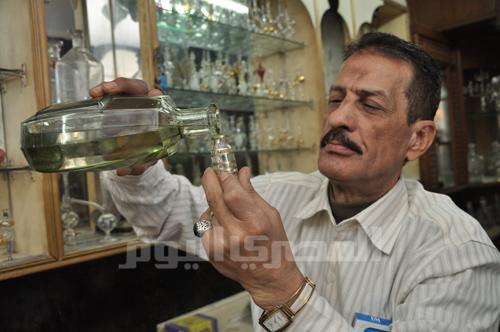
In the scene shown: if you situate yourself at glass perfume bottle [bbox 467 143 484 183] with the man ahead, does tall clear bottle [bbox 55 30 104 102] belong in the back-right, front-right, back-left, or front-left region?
front-right

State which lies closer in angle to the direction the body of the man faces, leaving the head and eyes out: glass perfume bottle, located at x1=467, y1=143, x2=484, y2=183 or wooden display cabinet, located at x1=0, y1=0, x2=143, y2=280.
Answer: the wooden display cabinet

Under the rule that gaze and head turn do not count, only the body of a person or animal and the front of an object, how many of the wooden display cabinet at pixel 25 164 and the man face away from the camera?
0

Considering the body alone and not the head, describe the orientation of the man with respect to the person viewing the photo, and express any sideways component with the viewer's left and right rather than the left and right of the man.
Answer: facing the viewer and to the left of the viewer

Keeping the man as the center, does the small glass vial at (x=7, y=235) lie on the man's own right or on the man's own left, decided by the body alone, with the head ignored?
on the man's own right

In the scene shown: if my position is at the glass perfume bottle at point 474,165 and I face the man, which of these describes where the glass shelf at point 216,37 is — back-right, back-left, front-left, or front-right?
front-right

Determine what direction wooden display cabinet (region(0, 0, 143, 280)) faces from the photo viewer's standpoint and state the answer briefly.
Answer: facing the viewer and to the right of the viewer

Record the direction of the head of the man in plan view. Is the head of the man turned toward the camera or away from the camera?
toward the camera

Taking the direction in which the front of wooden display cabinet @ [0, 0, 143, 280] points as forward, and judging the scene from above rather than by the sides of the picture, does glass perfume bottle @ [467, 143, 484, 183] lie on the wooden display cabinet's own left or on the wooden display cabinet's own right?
on the wooden display cabinet's own left

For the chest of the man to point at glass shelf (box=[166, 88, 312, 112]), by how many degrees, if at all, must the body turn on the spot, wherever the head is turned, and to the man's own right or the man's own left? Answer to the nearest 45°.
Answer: approximately 90° to the man's own right

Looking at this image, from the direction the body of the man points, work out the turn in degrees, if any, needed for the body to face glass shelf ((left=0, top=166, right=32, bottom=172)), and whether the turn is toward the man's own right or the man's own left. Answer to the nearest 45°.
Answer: approximately 45° to the man's own right

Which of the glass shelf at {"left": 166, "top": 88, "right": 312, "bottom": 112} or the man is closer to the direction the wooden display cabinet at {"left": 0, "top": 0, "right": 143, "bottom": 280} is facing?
the man

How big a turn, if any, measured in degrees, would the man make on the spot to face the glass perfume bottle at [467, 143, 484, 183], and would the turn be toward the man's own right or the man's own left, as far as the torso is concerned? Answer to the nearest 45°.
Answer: approximately 180°

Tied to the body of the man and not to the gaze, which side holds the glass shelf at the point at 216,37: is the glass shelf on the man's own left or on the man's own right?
on the man's own right
